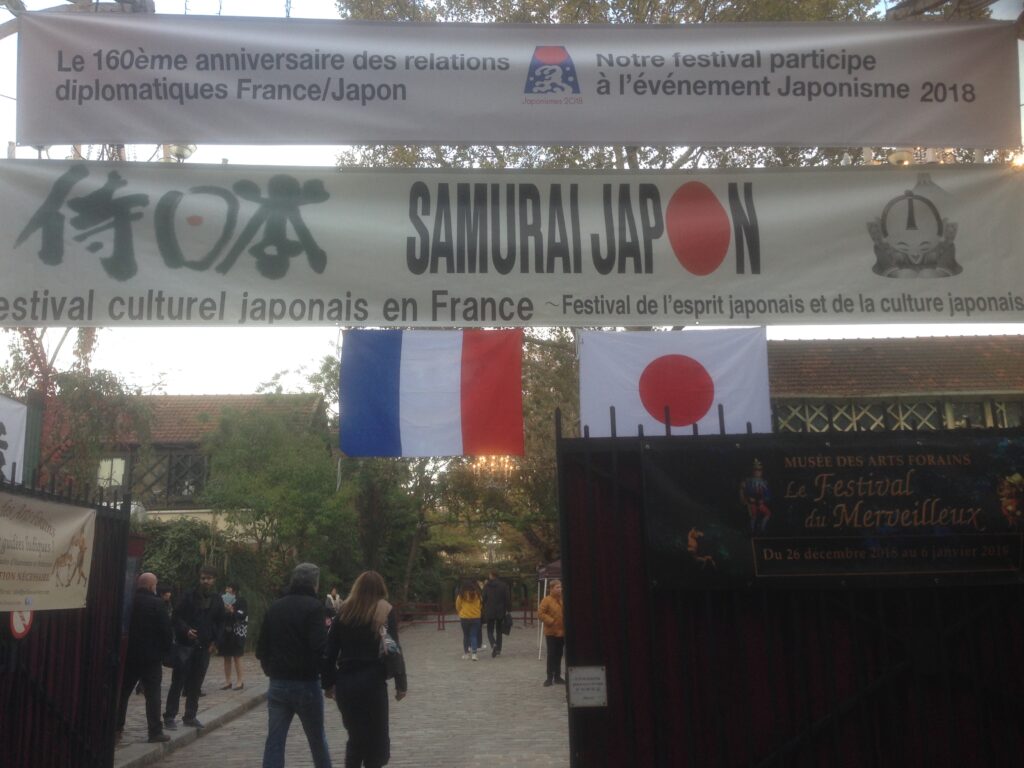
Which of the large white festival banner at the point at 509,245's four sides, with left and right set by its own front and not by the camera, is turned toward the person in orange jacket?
back

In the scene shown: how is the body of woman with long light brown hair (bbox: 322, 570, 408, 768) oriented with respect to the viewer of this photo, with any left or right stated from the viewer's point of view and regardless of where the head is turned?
facing away from the viewer

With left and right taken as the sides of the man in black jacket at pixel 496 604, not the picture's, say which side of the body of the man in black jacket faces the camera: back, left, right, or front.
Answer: back

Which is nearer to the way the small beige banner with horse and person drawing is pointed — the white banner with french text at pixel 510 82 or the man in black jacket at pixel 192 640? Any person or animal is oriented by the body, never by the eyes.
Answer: the white banner with french text

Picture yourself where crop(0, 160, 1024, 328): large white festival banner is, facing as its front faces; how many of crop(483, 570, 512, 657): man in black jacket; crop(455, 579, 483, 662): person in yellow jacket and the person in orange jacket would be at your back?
3

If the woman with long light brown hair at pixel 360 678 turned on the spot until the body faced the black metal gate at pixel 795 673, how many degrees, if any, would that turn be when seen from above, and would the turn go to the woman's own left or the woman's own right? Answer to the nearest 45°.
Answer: approximately 135° to the woman's own right

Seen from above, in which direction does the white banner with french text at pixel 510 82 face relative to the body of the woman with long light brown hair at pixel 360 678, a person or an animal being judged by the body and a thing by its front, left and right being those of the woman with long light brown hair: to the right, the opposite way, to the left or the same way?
the opposite way

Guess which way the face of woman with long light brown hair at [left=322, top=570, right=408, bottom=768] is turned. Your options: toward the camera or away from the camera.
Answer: away from the camera

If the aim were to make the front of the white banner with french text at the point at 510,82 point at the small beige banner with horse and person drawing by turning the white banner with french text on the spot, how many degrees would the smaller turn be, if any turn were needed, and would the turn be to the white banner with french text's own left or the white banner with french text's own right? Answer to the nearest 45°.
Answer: approximately 135° to the white banner with french text's own right

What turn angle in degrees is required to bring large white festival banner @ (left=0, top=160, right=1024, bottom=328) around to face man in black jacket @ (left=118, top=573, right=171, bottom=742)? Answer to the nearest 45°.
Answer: approximately 135° to its right

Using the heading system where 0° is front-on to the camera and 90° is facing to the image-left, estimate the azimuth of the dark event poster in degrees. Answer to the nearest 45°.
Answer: approximately 0°
